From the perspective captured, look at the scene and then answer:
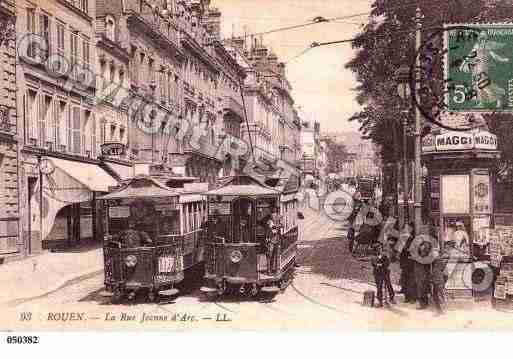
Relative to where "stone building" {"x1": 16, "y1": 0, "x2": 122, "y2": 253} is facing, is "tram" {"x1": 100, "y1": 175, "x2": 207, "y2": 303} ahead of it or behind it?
ahead

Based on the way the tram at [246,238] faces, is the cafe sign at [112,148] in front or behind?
behind

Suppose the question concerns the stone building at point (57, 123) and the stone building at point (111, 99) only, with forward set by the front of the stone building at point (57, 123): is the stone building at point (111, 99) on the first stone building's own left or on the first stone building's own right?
on the first stone building's own left

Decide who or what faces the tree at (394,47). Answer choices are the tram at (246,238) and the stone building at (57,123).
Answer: the stone building

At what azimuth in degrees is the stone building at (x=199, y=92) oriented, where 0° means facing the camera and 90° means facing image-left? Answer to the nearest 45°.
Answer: approximately 315°

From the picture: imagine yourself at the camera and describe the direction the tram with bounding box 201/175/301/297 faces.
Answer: facing the viewer

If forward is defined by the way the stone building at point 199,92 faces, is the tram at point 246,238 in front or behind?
in front

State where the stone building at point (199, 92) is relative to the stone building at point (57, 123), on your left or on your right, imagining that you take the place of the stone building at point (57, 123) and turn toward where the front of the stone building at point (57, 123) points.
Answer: on your left

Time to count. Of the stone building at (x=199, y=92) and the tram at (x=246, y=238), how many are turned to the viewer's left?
0

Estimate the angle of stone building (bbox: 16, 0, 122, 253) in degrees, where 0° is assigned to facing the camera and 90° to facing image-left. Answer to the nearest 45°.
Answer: approximately 315°

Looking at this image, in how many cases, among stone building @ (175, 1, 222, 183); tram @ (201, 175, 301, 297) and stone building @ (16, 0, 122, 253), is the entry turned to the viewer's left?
0
